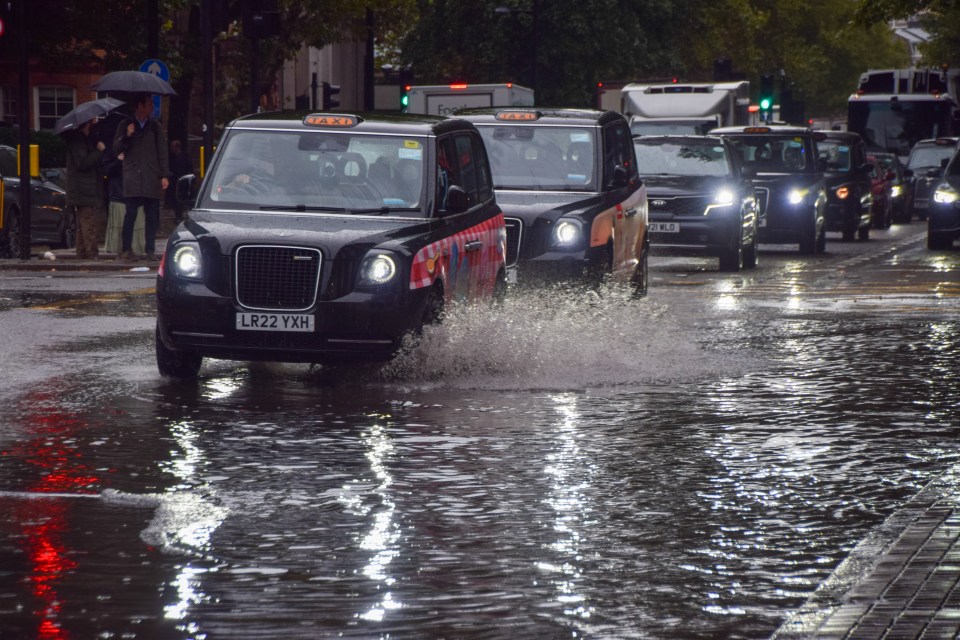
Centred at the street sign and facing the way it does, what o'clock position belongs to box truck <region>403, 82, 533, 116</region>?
The box truck is roughly at 7 o'clock from the street sign.

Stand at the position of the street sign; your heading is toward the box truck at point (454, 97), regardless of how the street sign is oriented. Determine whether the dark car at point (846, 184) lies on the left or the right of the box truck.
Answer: right

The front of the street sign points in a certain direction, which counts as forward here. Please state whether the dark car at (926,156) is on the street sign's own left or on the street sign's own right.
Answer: on the street sign's own left

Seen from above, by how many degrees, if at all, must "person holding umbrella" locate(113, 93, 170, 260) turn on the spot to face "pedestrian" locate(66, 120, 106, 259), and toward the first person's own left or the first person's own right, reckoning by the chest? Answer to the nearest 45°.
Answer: approximately 135° to the first person's own right

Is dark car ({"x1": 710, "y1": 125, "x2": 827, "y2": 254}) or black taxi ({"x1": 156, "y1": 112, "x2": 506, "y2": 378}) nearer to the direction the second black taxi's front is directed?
the black taxi

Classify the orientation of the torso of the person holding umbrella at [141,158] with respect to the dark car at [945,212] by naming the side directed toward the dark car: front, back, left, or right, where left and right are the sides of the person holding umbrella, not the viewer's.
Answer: left

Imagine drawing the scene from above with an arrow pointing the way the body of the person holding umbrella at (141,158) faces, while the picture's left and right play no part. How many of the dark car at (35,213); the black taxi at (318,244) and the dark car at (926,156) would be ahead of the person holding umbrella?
1

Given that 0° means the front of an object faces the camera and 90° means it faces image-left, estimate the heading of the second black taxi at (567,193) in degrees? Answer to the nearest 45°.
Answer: approximately 45°
